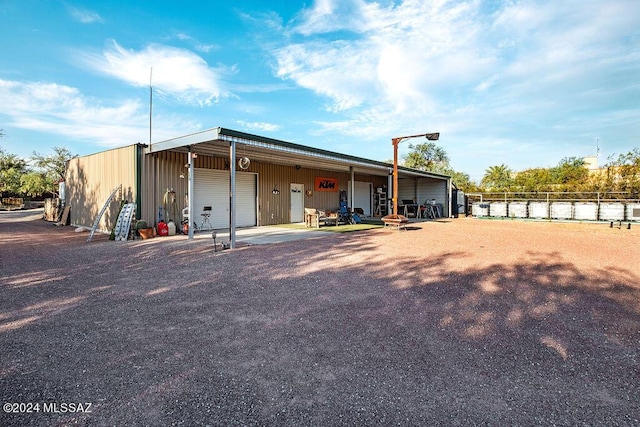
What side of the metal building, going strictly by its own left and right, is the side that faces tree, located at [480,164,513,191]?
left

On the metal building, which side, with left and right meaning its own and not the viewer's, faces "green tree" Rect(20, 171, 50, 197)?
back

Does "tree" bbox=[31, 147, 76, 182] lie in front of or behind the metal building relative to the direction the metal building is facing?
behind

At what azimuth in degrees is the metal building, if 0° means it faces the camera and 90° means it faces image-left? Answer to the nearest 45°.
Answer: approximately 315°

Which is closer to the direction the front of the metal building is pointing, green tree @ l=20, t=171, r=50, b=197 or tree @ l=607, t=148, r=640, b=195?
the tree

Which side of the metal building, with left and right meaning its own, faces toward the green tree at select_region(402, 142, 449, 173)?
left
